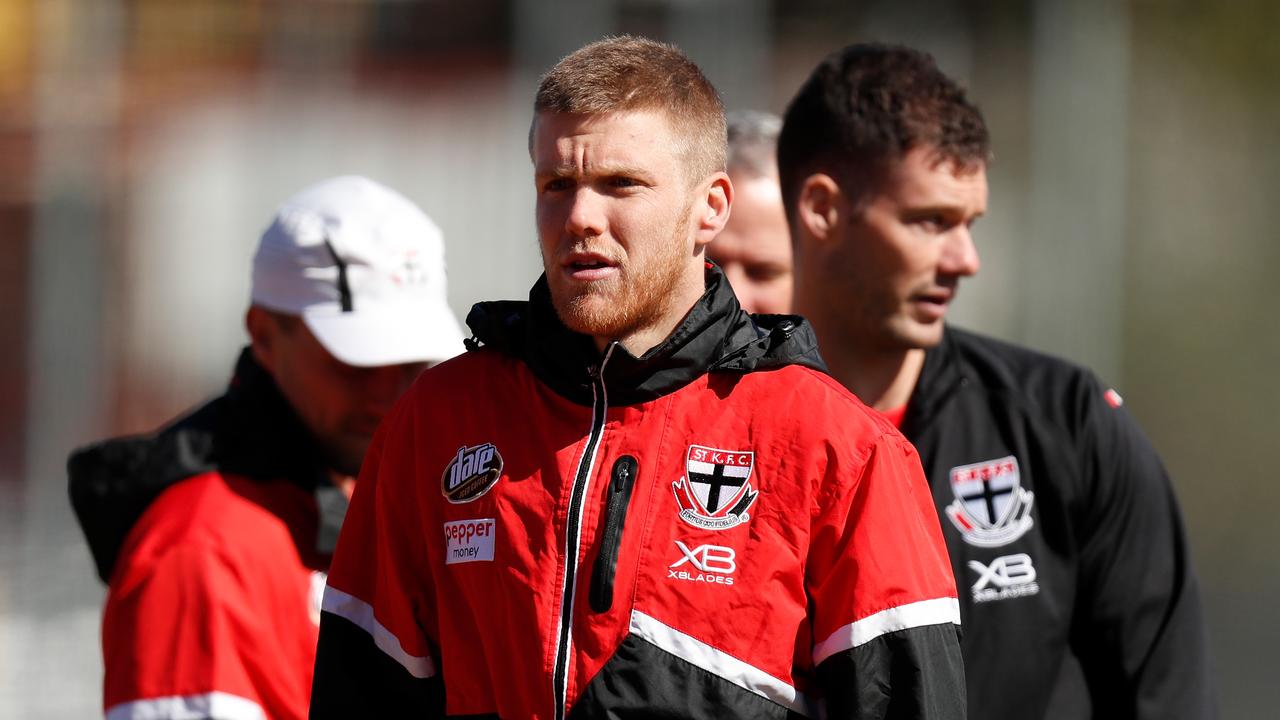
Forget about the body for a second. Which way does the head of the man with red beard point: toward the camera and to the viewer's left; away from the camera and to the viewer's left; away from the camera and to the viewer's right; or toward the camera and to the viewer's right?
toward the camera and to the viewer's left

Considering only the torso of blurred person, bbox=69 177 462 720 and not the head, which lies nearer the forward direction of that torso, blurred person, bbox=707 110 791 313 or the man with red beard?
the man with red beard

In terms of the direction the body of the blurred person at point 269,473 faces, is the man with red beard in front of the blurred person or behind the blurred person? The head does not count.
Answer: in front

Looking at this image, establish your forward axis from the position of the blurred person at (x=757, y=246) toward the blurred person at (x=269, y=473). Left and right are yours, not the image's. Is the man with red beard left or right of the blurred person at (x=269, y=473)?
left

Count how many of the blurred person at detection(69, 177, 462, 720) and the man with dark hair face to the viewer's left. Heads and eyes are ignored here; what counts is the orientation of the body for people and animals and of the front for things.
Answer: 0

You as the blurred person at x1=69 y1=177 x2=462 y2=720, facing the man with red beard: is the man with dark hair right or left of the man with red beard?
left

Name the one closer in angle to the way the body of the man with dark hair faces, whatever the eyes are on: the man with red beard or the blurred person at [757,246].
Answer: the man with red beard

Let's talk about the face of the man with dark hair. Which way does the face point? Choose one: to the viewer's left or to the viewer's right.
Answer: to the viewer's right

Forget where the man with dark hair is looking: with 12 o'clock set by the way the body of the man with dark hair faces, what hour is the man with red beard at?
The man with red beard is roughly at 1 o'clock from the man with dark hair.

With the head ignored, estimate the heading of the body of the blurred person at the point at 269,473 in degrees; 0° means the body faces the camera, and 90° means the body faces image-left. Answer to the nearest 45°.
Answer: approximately 315°

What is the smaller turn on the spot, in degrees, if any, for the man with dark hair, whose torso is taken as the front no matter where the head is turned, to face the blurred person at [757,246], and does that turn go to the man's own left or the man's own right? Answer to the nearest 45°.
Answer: approximately 135° to the man's own right

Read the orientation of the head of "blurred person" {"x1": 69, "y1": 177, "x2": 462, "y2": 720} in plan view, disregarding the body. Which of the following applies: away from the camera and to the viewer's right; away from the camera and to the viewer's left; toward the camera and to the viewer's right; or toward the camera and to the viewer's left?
toward the camera and to the viewer's right
